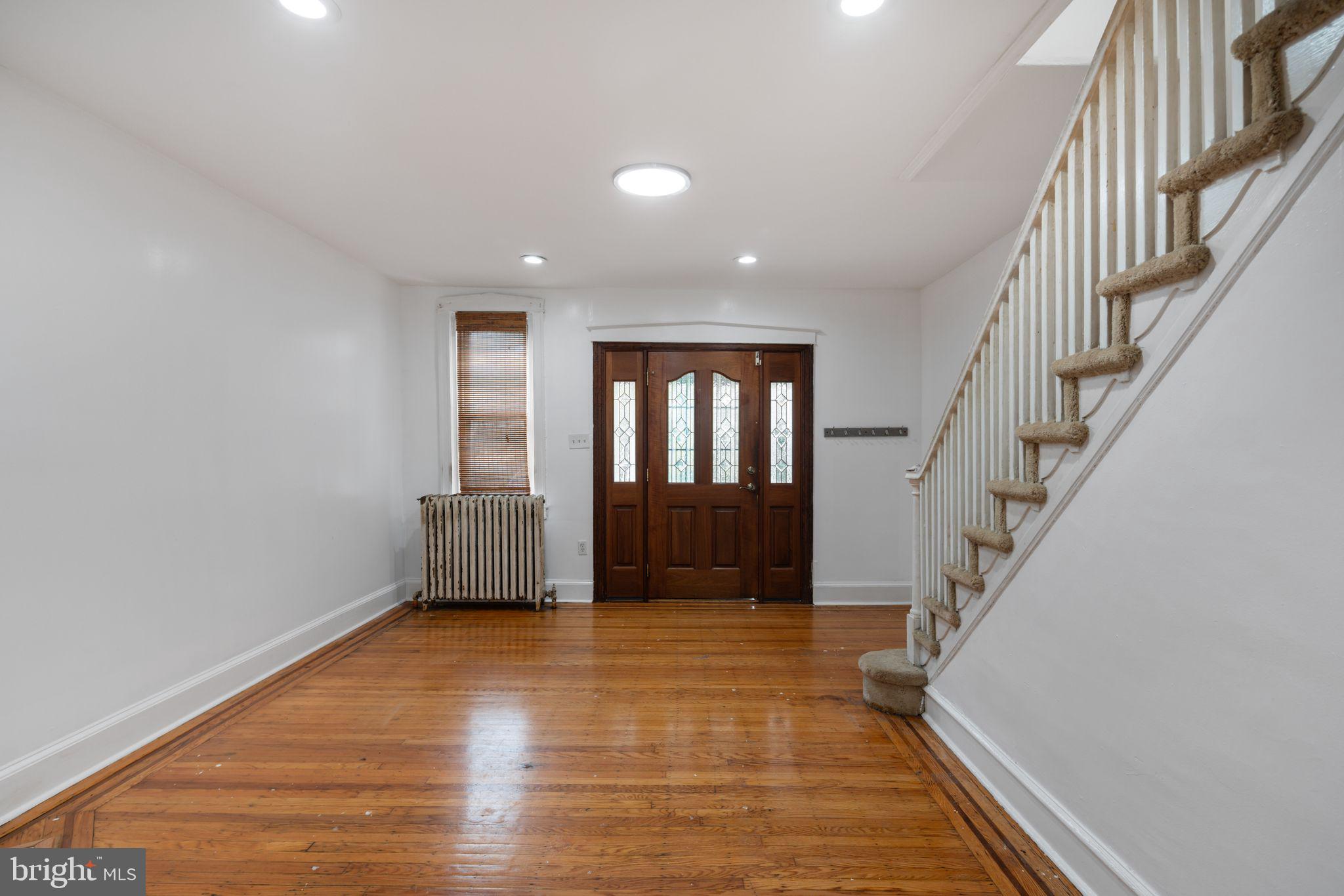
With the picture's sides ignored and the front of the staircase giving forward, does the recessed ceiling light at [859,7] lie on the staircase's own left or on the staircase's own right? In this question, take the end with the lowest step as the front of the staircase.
on the staircase's own left

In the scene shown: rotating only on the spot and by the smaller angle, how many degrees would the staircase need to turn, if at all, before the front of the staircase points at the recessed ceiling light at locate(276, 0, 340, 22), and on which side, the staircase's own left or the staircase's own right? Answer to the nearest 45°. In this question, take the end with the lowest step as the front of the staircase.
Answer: approximately 90° to the staircase's own left

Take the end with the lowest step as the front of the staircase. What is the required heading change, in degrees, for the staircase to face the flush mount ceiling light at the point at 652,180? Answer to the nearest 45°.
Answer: approximately 45° to its left

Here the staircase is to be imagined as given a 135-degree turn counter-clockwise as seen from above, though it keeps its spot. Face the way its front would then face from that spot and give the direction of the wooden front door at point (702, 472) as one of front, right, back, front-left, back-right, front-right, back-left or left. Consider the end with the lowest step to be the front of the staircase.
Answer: back-right

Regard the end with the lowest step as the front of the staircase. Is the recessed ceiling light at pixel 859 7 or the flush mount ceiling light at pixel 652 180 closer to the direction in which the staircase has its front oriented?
the flush mount ceiling light

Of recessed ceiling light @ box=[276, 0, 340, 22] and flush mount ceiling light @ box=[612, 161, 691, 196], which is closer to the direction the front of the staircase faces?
the flush mount ceiling light

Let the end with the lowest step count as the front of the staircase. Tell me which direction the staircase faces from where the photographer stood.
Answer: facing away from the viewer and to the left of the viewer
